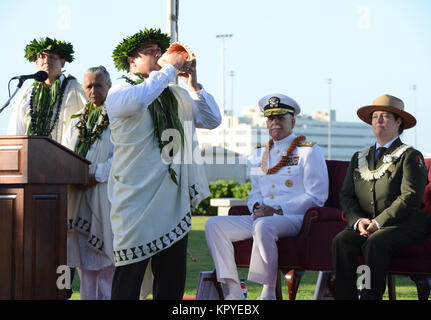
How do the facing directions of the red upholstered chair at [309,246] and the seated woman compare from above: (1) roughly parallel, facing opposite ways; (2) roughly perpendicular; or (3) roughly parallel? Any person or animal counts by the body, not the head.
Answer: roughly parallel

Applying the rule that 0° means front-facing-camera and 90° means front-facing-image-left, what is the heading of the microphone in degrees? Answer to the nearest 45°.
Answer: approximately 270°

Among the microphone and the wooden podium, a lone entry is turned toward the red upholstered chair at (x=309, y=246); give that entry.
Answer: the microphone

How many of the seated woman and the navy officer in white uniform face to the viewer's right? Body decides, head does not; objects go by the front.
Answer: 0

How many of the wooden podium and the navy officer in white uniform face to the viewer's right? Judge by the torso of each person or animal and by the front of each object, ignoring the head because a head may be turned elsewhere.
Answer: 0

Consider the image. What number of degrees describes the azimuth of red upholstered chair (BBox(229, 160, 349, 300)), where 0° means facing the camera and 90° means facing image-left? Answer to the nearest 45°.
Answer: approximately 45°

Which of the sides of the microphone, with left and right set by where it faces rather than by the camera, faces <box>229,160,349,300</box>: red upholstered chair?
front

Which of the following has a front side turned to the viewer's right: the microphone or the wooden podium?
the microphone

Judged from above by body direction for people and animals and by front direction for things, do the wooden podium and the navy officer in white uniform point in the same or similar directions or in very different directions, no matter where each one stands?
same or similar directions

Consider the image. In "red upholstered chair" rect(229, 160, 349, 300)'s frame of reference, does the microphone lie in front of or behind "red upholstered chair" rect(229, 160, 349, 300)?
in front

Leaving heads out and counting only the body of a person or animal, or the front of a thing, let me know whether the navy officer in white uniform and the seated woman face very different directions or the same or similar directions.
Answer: same or similar directions
